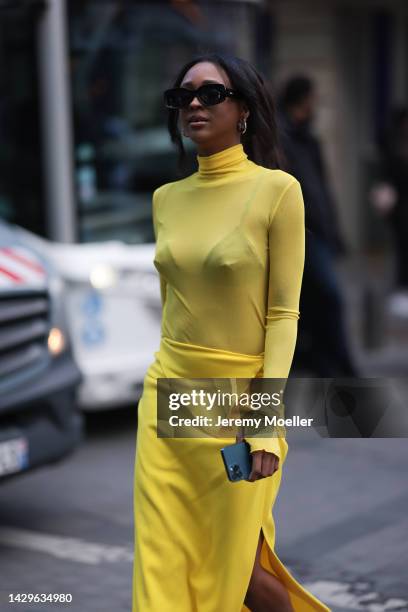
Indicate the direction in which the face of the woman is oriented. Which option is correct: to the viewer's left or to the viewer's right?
to the viewer's left

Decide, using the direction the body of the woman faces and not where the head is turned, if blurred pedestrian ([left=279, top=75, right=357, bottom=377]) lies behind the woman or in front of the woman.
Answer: behind
